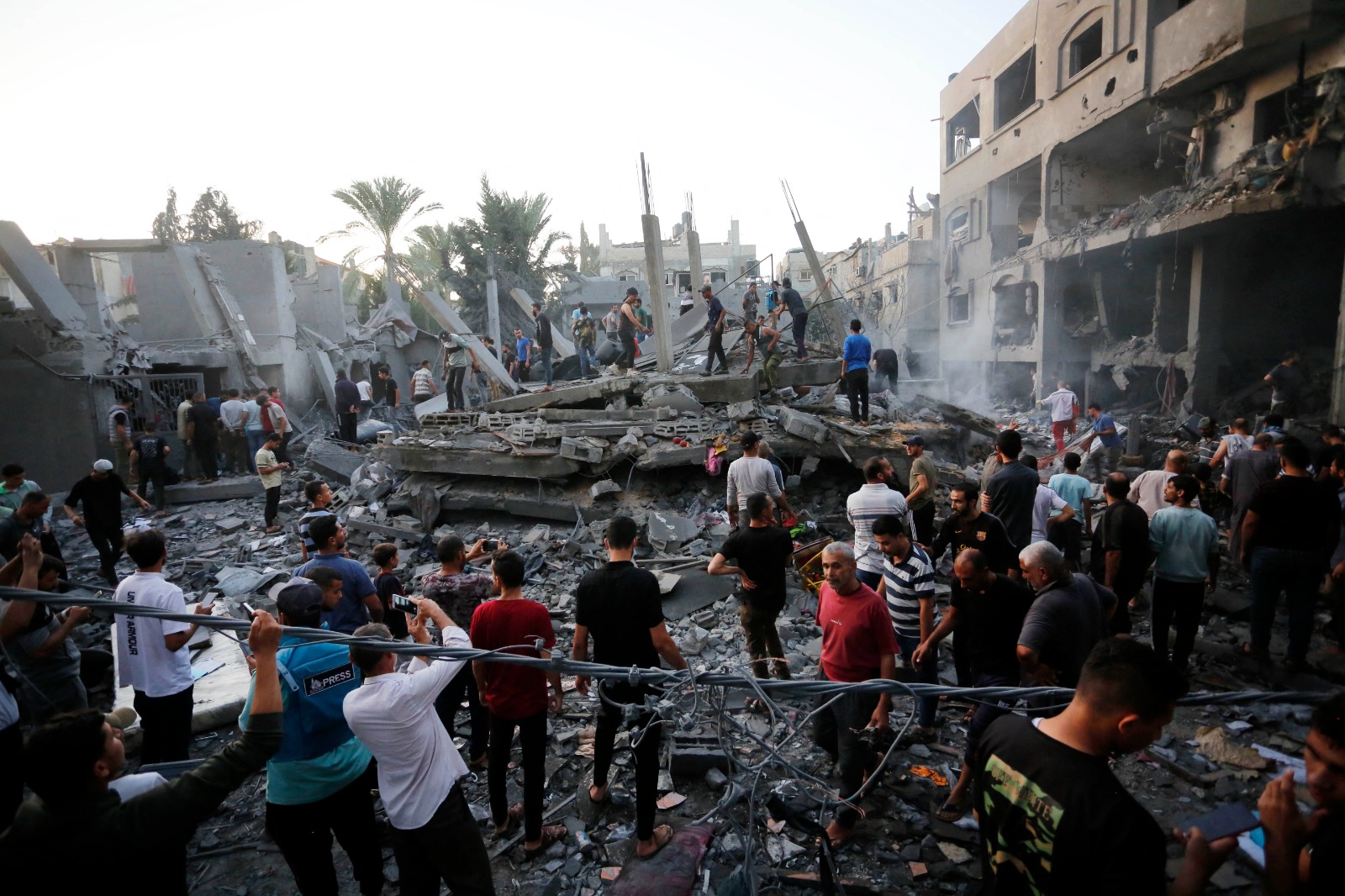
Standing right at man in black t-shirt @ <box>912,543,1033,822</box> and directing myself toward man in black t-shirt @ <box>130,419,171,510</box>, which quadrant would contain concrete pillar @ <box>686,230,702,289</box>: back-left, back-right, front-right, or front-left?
front-right

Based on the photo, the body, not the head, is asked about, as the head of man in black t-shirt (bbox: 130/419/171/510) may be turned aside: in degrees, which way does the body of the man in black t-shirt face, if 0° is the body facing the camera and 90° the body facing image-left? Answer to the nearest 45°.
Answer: approximately 180°

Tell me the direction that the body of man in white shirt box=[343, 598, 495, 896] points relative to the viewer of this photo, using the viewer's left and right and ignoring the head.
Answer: facing away from the viewer and to the right of the viewer

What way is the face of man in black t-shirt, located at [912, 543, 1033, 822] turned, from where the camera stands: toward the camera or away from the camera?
toward the camera

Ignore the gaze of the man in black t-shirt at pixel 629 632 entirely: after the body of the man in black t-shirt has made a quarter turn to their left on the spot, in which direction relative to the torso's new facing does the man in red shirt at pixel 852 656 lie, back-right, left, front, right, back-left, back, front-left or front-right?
back

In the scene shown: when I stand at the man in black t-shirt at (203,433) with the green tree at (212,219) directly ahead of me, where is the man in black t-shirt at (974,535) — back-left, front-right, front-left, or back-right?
back-right

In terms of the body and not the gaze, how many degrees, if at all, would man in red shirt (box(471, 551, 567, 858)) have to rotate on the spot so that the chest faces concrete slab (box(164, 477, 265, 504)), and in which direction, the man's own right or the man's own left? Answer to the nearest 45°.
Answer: approximately 90° to the man's own left

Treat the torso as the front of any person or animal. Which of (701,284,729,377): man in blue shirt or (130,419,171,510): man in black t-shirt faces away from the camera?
the man in black t-shirt

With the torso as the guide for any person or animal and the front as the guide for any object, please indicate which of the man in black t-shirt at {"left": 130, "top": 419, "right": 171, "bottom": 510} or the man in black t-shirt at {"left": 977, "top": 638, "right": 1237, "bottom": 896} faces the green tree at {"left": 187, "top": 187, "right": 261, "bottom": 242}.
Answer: the man in black t-shirt at {"left": 130, "top": 419, "right": 171, "bottom": 510}

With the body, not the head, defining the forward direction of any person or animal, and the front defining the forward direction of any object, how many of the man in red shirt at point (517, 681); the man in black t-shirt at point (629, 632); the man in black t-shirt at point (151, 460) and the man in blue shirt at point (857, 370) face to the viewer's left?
0

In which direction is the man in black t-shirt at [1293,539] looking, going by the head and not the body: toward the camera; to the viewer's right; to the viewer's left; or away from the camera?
away from the camera

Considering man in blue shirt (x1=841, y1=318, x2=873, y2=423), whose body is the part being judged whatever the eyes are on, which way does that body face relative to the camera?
away from the camera
